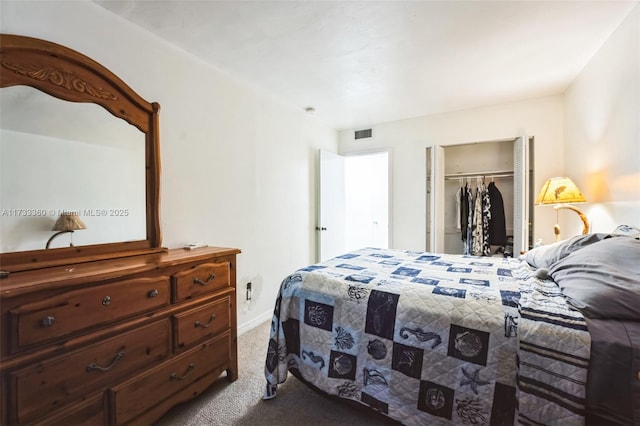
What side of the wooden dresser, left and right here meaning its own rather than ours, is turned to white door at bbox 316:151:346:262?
left

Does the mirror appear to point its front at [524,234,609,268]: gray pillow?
no

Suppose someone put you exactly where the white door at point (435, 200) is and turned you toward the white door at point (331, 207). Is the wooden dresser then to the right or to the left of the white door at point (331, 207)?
left

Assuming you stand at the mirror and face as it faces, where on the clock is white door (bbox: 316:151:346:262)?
The white door is roughly at 10 o'clock from the mirror.

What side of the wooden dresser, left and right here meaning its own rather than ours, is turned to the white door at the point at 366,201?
left

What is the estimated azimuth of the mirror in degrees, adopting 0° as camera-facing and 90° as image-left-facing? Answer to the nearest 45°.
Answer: approximately 315°
